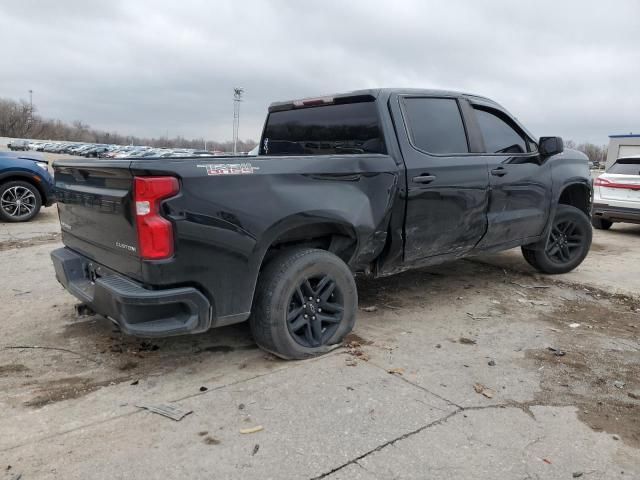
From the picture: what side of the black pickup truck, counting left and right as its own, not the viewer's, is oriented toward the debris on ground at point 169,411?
back

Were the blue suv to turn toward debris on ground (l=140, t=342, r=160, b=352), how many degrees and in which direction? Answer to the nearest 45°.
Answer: approximately 90° to its right

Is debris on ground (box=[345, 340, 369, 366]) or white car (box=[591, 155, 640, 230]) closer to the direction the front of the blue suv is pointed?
the white car

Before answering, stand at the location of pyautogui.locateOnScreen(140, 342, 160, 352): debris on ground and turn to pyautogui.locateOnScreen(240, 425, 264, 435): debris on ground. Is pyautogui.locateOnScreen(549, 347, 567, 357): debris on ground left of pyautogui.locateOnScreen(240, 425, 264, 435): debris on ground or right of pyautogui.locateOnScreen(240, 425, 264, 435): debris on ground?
left

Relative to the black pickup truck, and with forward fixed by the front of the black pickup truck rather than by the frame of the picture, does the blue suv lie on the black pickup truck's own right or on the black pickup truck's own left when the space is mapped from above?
on the black pickup truck's own left

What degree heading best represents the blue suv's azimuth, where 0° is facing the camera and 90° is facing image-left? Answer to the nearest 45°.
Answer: approximately 270°

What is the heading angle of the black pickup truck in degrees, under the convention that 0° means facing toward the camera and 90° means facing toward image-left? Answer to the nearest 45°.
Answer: approximately 225°
